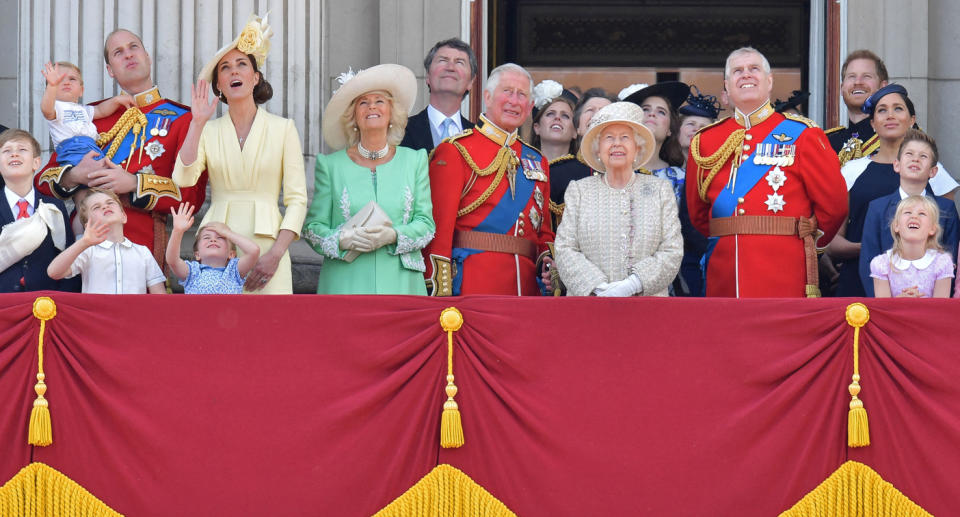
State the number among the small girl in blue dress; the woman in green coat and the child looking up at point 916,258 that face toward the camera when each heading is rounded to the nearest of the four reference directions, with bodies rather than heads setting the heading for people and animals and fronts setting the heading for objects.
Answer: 3

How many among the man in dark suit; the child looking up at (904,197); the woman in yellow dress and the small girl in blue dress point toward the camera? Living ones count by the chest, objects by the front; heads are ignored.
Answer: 4

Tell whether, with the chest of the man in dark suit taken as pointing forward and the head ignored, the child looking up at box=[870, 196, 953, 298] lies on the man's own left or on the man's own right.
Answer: on the man's own left

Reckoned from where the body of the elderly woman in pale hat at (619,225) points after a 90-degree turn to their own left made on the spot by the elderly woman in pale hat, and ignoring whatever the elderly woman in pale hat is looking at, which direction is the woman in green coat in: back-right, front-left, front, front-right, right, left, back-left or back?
back

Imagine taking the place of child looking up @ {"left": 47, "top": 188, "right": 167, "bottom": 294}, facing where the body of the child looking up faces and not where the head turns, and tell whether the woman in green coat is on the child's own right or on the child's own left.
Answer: on the child's own left

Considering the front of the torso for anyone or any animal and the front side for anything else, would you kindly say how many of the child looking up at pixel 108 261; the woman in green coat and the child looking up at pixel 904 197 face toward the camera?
3

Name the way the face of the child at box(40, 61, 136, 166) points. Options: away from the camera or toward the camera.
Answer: toward the camera

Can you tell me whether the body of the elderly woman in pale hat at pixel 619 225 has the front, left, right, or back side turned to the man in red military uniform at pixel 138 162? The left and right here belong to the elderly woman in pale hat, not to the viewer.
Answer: right

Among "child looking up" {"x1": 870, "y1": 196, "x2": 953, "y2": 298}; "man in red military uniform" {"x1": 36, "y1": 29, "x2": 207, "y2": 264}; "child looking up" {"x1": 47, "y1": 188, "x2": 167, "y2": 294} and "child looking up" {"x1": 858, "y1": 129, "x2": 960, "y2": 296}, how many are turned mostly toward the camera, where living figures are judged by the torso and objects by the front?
4

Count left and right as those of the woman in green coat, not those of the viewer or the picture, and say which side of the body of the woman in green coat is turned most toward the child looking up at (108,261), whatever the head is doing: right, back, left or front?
right

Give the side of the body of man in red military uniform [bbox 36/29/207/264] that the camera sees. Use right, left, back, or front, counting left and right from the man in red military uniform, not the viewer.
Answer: front

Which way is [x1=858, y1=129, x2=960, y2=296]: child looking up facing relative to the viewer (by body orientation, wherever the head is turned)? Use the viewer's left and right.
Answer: facing the viewer

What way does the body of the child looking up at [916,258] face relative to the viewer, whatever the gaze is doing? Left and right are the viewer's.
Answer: facing the viewer

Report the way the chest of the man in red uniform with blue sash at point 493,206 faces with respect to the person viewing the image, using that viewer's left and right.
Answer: facing the viewer and to the right of the viewer
